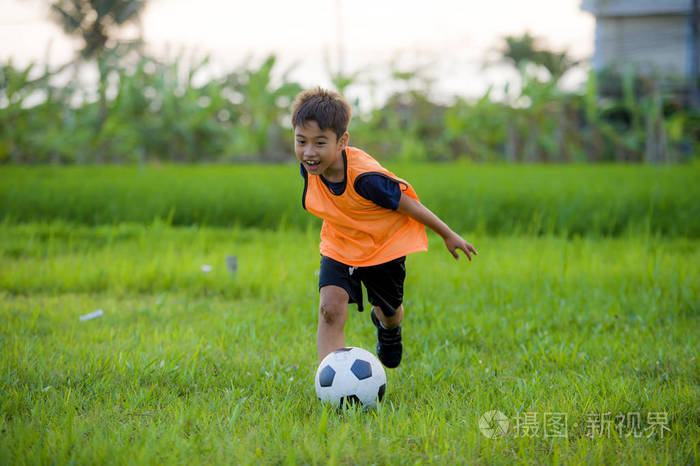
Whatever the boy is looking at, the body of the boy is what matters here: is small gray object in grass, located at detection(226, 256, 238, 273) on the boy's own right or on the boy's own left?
on the boy's own right

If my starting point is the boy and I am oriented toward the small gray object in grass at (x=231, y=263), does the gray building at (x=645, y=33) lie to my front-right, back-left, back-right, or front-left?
front-right

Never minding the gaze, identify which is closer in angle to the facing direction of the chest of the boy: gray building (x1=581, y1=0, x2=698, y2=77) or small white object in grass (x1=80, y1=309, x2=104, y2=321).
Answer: the small white object in grass

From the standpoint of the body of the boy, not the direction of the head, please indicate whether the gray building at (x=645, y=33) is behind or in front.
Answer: behind

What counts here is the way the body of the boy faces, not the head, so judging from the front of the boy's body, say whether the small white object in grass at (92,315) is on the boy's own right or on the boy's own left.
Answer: on the boy's own right

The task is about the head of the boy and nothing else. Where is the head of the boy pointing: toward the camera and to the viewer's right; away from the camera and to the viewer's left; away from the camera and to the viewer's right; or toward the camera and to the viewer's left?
toward the camera and to the viewer's left

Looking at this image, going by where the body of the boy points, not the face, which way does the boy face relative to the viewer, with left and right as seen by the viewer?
facing the viewer and to the left of the viewer
